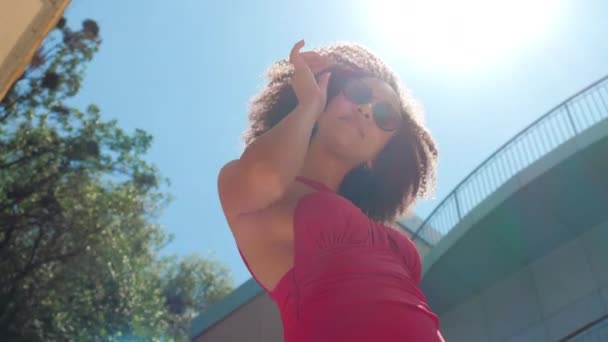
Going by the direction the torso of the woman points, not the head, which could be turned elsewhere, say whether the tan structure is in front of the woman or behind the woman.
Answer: behind

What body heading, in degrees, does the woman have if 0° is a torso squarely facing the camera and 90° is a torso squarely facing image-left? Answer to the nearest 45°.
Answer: approximately 315°

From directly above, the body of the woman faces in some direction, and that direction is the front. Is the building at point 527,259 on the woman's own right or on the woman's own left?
on the woman's own left

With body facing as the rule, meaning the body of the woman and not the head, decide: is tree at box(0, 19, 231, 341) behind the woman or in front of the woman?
behind
